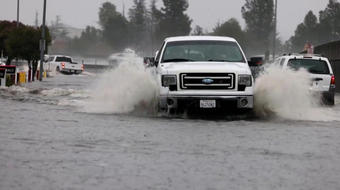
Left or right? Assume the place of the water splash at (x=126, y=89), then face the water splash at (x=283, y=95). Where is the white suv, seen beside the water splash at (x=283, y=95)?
left

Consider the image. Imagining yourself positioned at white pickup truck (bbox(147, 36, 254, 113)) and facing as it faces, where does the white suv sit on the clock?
The white suv is roughly at 7 o'clock from the white pickup truck.

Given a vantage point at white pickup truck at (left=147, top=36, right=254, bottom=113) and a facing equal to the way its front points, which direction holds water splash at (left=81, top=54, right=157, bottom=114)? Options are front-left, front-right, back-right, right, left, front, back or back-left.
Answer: back-right

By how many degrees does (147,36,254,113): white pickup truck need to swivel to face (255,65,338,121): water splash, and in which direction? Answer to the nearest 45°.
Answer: approximately 135° to its left

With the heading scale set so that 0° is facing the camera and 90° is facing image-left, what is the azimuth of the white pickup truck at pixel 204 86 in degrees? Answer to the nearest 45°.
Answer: approximately 0°
